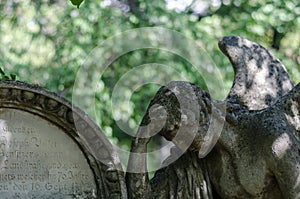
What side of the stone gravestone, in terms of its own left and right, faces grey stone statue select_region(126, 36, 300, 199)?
left

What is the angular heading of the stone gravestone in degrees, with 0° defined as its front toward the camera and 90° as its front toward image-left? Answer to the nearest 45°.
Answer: approximately 0°
